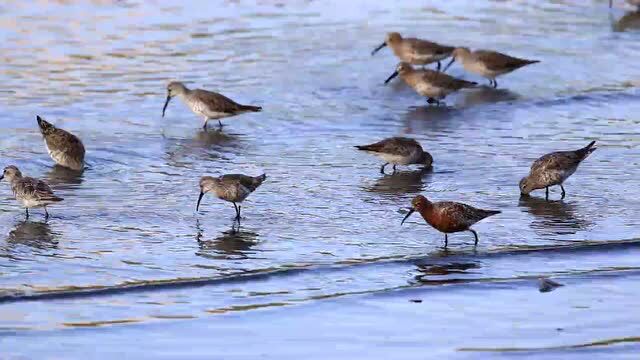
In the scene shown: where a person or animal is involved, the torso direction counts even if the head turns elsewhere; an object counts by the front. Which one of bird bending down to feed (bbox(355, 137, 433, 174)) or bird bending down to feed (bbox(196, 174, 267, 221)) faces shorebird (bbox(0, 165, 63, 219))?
bird bending down to feed (bbox(196, 174, 267, 221))

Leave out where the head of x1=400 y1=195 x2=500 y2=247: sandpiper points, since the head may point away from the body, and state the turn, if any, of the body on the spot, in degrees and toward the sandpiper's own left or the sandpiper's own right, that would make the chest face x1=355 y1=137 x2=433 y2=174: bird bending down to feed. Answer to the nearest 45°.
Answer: approximately 90° to the sandpiper's own right

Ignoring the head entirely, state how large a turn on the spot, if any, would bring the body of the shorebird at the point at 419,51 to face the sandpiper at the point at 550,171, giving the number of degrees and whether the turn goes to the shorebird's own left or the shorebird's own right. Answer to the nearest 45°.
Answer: approximately 90° to the shorebird's own left

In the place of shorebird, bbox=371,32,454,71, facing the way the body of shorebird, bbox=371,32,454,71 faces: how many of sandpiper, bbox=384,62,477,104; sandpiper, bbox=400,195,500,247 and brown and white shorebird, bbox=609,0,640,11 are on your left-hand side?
2

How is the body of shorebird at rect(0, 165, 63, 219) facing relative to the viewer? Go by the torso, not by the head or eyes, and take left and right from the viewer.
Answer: facing to the left of the viewer

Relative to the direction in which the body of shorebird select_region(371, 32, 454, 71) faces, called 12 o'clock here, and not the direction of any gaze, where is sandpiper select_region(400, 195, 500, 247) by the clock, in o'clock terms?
The sandpiper is roughly at 9 o'clock from the shorebird.

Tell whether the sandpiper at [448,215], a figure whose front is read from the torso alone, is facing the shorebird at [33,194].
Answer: yes

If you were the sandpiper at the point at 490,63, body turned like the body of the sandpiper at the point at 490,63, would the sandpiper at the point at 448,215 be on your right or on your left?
on your left

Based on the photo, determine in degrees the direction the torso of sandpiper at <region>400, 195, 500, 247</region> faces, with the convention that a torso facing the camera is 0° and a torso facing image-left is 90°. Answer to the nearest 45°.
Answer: approximately 90°

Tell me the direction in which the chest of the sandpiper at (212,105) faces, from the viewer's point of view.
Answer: to the viewer's left

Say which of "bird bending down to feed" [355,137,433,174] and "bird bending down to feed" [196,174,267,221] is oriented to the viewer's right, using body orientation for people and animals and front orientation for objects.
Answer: "bird bending down to feed" [355,137,433,174]

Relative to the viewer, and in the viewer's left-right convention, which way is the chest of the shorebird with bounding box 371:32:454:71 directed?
facing to the left of the viewer

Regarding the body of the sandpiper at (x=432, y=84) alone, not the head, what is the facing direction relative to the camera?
to the viewer's left

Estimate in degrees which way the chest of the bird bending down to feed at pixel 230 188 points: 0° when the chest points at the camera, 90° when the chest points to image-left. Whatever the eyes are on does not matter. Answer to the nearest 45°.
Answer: approximately 90°
